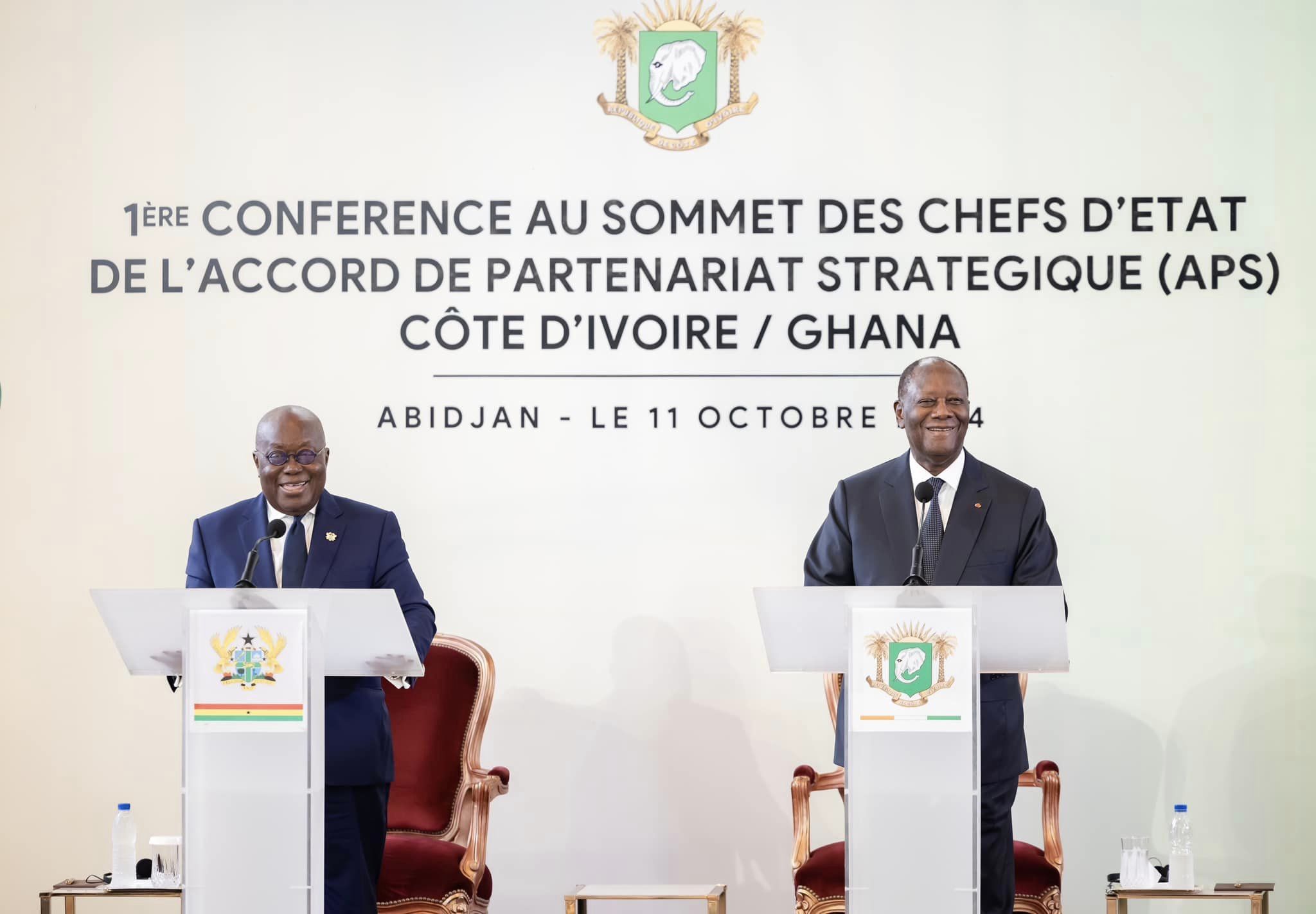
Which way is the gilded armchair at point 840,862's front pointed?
toward the camera

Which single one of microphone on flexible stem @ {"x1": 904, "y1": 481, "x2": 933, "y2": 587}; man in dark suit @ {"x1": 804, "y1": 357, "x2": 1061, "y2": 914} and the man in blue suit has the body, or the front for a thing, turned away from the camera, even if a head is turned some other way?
the microphone on flexible stem

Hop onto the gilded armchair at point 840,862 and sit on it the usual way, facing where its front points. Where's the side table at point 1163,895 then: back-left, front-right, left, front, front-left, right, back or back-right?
left

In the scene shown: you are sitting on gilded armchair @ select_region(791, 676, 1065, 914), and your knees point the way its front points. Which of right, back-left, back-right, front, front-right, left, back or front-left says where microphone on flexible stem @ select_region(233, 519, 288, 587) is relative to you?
front-right

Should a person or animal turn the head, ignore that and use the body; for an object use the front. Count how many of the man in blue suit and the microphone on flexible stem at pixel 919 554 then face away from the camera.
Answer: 1

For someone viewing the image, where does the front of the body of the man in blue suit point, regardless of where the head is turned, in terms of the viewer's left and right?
facing the viewer

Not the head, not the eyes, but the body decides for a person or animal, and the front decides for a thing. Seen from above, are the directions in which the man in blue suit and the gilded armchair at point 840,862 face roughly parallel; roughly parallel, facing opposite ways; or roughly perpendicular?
roughly parallel

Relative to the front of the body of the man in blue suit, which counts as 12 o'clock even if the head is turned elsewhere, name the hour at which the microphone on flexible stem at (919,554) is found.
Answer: The microphone on flexible stem is roughly at 10 o'clock from the man in blue suit.

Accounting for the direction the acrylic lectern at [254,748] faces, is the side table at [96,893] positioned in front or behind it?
behind

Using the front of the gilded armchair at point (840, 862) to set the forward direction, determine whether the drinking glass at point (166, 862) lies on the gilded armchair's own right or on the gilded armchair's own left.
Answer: on the gilded armchair's own right

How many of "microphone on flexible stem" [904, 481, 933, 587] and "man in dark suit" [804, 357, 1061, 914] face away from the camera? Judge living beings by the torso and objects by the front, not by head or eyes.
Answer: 1
